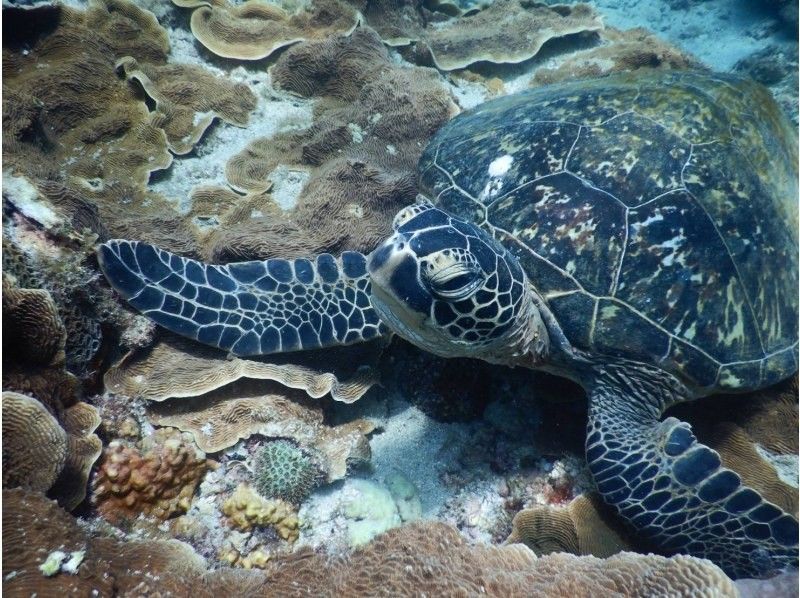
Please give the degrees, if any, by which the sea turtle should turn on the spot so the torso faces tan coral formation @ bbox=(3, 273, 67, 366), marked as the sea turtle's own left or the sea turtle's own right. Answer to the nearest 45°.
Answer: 0° — it already faces it

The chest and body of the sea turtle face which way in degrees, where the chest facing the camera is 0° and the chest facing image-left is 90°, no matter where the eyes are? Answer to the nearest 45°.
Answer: approximately 45°

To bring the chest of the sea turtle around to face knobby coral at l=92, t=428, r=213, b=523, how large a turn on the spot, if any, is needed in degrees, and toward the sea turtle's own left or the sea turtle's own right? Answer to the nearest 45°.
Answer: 0° — it already faces it

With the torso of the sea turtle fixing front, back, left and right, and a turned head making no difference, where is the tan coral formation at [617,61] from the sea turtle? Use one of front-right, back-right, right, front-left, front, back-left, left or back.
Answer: back-right

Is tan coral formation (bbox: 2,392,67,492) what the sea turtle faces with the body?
yes

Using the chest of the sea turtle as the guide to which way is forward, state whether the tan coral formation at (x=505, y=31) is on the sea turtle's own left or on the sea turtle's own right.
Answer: on the sea turtle's own right

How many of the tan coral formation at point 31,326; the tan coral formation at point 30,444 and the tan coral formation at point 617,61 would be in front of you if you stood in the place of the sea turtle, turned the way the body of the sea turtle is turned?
2
